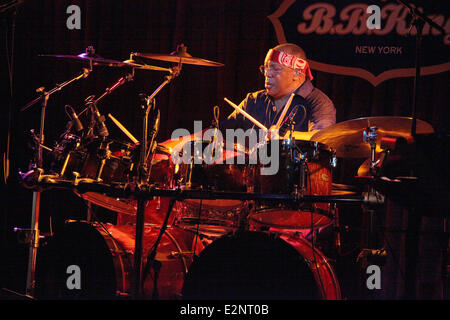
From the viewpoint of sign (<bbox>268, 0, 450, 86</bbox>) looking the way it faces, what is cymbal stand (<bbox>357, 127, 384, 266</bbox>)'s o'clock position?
The cymbal stand is roughly at 12 o'clock from the sign.

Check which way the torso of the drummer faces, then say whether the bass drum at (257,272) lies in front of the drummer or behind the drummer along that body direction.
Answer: in front

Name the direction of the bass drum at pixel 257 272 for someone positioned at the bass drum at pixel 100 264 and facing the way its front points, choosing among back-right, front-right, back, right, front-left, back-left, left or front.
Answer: left

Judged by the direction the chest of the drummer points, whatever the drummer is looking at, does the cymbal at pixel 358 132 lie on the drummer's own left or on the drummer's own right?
on the drummer's own left

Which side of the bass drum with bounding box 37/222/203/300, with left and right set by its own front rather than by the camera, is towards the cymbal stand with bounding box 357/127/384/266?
left

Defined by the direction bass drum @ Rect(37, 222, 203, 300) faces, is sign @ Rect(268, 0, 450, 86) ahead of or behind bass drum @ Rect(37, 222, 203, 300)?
behind

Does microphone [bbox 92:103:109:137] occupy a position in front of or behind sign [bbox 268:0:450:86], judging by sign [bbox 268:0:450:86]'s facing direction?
in front
